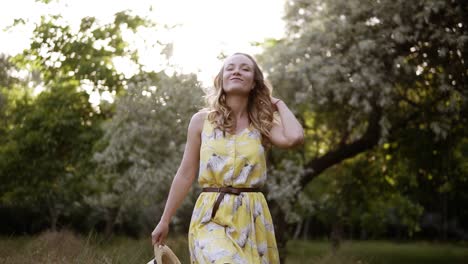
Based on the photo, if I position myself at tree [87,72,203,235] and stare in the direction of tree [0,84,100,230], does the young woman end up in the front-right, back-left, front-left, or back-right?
back-left

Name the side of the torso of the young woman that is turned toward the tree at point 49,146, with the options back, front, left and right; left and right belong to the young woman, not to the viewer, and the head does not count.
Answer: back

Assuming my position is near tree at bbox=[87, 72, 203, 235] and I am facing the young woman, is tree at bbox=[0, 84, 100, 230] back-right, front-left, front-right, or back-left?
back-right

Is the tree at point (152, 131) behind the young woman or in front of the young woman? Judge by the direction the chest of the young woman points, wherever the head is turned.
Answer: behind

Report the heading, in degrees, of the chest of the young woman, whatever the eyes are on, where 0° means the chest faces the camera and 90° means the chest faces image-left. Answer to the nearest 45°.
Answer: approximately 0°
